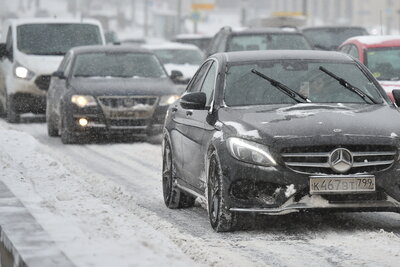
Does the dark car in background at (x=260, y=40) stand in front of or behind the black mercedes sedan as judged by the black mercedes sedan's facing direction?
behind

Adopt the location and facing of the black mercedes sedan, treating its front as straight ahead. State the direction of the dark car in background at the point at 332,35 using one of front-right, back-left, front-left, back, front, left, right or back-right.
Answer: back-left

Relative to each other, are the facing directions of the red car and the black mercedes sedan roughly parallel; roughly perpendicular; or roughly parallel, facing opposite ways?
roughly parallel

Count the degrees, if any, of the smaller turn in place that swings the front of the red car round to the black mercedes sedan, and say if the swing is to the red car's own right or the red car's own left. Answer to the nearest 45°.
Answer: approximately 45° to the red car's own right

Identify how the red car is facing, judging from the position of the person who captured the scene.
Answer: facing the viewer and to the right of the viewer

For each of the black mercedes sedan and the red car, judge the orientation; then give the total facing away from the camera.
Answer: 0
